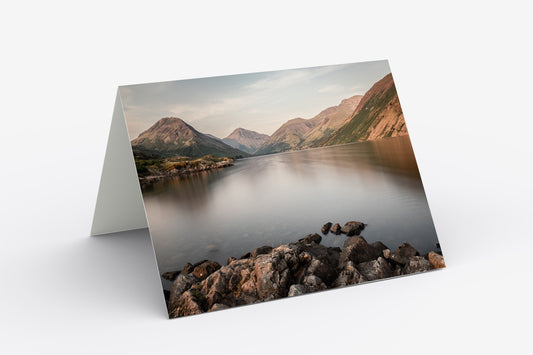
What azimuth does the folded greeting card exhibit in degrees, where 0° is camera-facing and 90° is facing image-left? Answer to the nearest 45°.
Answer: approximately 315°
